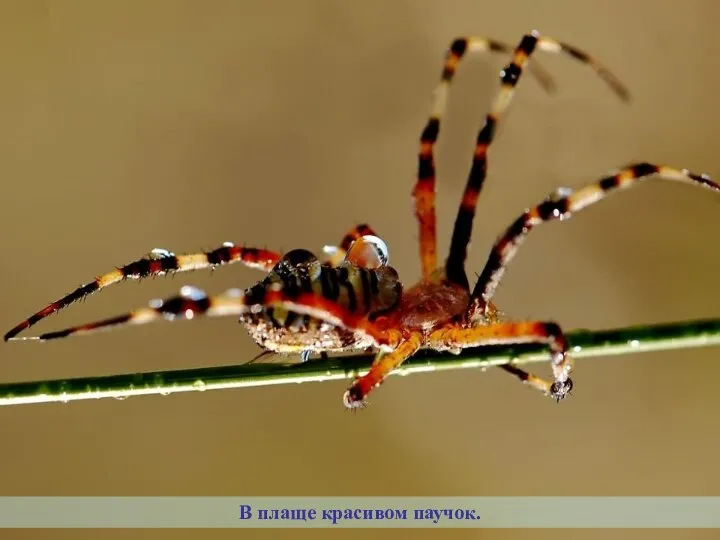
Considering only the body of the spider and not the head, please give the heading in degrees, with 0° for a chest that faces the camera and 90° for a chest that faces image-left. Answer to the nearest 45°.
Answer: approximately 270°
